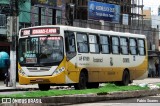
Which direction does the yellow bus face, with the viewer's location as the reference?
facing the viewer and to the left of the viewer
